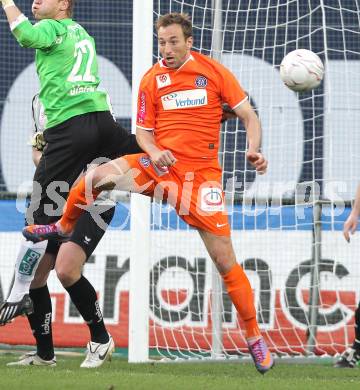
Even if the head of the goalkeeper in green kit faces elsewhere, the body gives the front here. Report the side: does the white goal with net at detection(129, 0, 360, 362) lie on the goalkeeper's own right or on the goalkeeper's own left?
on the goalkeeper's own right

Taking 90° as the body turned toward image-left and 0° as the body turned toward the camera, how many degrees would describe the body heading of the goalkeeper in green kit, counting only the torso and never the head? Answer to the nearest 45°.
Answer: approximately 135°
